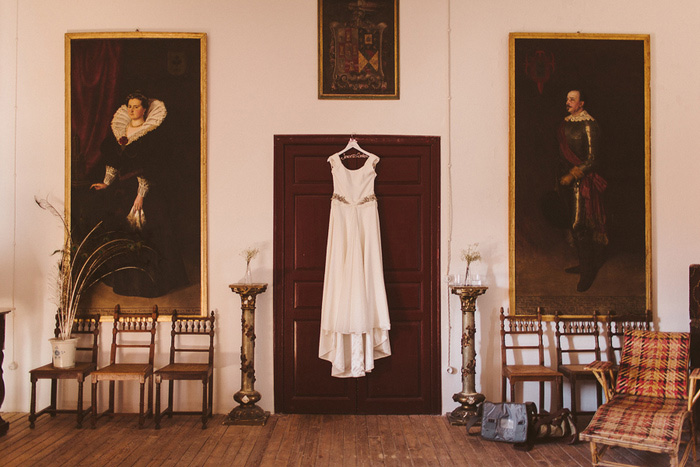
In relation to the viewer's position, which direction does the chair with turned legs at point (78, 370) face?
facing the viewer and to the left of the viewer

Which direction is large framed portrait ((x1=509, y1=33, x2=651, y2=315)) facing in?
toward the camera

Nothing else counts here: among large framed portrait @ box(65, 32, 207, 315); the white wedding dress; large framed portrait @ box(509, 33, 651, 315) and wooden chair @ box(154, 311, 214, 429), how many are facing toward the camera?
4

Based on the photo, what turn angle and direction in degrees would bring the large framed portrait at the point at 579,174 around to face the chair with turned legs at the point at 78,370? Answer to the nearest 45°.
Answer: approximately 45° to its right

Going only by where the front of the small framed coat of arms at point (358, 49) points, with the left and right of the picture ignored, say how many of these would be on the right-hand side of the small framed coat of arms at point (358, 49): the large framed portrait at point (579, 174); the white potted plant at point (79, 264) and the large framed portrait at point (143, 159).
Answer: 2

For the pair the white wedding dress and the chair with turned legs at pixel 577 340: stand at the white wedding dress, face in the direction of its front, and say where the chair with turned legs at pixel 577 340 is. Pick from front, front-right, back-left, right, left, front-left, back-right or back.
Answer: left

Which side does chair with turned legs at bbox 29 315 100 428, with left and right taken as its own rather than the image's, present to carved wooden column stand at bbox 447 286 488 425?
left

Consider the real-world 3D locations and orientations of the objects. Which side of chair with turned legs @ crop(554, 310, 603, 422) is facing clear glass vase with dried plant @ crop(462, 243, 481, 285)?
right

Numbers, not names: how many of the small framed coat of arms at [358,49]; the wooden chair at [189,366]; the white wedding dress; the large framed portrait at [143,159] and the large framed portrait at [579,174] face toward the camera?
5

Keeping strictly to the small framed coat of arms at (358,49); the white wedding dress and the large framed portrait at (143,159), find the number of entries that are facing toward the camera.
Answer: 3

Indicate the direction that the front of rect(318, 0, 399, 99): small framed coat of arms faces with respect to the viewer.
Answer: facing the viewer

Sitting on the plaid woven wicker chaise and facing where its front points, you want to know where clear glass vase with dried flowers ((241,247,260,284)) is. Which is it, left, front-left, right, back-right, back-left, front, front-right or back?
front-right

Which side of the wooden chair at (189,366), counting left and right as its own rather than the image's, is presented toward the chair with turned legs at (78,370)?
right

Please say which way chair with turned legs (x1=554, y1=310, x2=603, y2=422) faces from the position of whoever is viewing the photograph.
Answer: facing the viewer and to the right of the viewer

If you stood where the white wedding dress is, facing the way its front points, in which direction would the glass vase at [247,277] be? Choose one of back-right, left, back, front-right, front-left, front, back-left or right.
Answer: right

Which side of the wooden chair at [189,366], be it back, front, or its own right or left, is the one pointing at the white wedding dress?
left

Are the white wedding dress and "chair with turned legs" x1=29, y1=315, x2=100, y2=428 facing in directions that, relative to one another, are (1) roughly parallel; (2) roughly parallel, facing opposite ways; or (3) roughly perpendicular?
roughly parallel

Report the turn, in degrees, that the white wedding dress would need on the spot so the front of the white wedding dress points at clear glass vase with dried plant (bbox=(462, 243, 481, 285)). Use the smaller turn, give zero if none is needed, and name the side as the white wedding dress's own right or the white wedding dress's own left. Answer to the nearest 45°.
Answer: approximately 90° to the white wedding dress's own left
